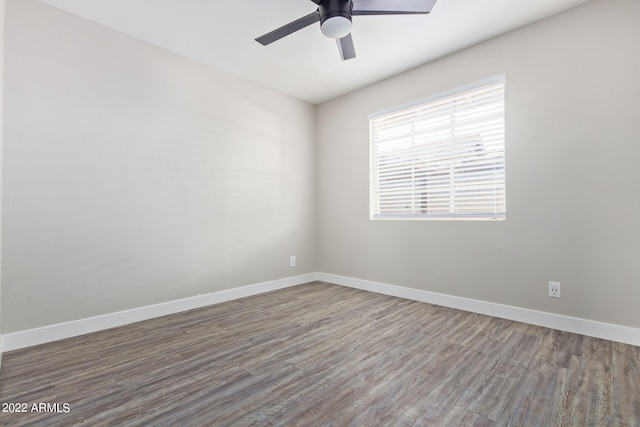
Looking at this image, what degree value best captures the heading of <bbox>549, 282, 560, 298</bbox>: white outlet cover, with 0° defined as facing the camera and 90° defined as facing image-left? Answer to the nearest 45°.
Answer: approximately 0°
